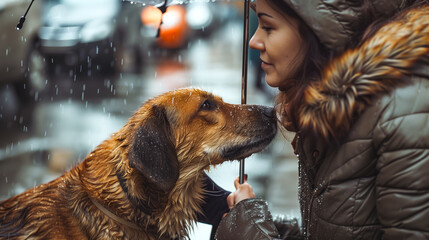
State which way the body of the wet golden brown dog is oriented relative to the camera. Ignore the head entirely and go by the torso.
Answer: to the viewer's right

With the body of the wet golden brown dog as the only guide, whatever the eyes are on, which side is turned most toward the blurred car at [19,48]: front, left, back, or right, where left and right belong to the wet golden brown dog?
left

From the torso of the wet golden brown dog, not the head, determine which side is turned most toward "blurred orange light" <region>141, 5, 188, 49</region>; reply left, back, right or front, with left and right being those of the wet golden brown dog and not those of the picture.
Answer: left

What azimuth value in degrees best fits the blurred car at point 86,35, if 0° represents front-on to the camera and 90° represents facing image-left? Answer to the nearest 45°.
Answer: approximately 45°

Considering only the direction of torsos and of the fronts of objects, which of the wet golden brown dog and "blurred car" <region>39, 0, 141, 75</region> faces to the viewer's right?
the wet golden brown dog

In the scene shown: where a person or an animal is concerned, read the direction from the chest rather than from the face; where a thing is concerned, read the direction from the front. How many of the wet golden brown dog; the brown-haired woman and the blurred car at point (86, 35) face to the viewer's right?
1

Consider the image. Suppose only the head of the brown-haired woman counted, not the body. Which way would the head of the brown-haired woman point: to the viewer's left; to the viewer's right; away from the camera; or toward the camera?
to the viewer's left

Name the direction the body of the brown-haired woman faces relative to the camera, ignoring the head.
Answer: to the viewer's left

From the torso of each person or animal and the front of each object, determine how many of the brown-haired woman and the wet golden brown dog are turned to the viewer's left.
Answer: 1

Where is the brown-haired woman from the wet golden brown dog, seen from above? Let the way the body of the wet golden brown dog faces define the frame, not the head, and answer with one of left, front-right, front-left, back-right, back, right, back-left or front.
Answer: front-right

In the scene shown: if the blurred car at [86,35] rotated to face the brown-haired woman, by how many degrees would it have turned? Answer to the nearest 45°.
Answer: approximately 45° to its left

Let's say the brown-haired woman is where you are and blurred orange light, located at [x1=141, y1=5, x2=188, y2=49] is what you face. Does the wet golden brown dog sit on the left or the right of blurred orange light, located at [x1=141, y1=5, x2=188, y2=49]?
left

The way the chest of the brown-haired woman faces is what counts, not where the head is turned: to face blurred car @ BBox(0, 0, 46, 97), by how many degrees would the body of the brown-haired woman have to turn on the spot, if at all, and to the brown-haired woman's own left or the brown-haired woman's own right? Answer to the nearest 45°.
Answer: approximately 45° to the brown-haired woman's own right

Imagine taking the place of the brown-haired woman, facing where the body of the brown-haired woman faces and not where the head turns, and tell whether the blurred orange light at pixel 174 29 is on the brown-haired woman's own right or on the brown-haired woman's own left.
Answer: on the brown-haired woman's own right

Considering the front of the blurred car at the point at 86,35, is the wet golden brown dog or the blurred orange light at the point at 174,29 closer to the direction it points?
the wet golden brown dog
